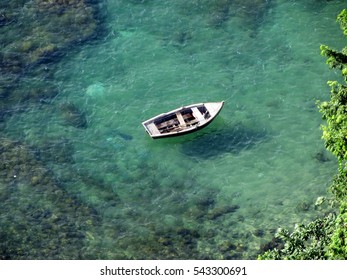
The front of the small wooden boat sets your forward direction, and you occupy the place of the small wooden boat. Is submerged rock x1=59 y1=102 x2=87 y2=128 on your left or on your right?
on your left

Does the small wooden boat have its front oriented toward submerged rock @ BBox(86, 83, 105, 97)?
no

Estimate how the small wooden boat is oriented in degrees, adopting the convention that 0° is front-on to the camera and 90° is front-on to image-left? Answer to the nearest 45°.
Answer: approximately 225°

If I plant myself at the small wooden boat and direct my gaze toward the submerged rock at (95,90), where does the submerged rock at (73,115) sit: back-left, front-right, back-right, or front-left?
front-left
